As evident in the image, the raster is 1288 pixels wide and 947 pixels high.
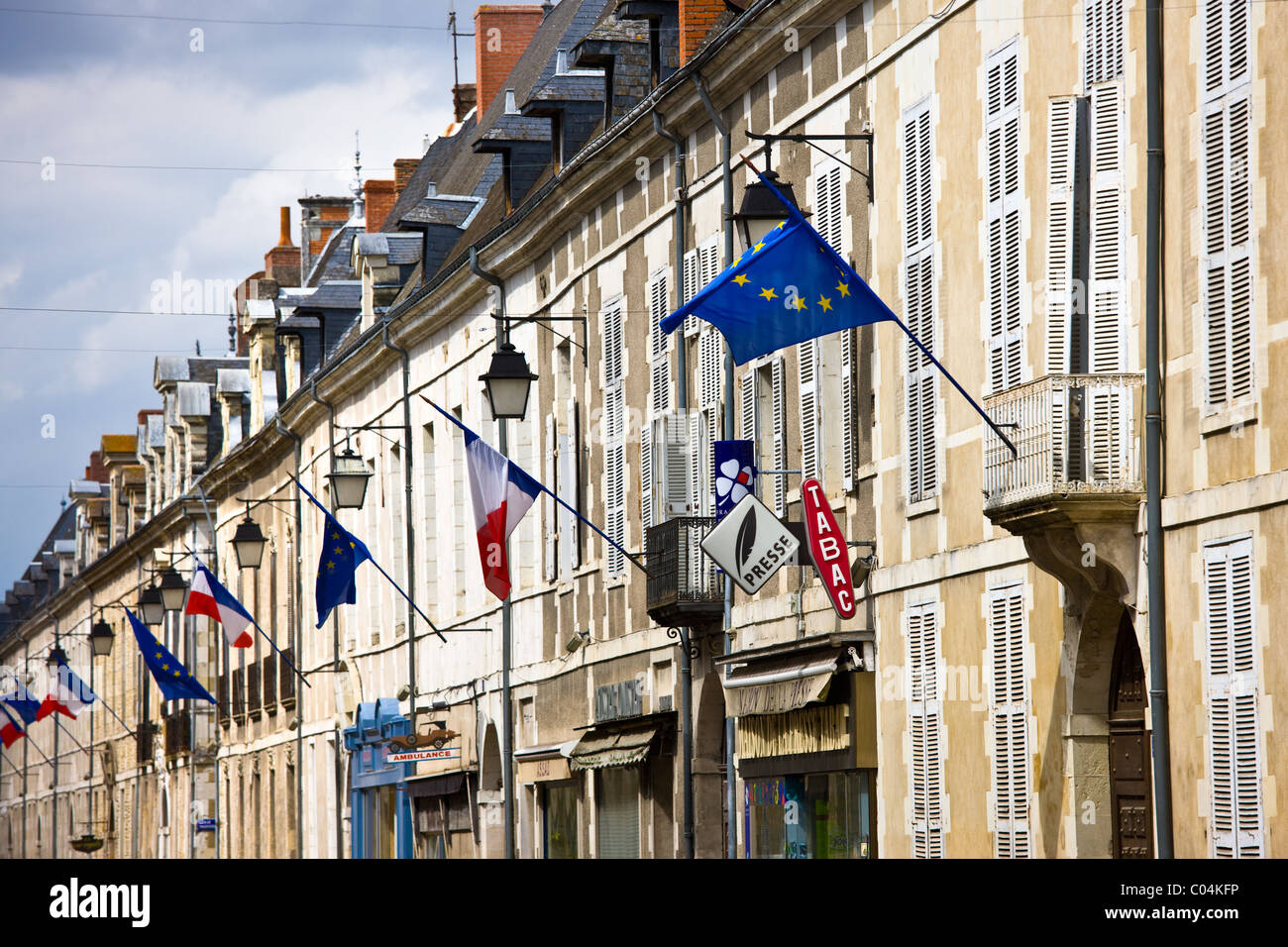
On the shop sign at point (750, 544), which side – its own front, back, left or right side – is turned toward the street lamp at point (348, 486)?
back

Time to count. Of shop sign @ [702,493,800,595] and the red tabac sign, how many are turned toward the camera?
2

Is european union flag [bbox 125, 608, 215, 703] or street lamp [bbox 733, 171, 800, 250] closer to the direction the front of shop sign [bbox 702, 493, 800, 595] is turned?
the street lamp

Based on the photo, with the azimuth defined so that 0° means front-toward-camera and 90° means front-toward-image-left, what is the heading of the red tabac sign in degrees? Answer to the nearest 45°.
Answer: approximately 0°

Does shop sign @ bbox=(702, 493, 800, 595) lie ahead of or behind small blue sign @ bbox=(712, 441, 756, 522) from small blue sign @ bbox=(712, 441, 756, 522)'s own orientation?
ahead

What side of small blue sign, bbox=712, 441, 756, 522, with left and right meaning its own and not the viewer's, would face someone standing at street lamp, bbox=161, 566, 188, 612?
back

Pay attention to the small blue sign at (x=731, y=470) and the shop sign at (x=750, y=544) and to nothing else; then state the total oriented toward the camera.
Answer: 2

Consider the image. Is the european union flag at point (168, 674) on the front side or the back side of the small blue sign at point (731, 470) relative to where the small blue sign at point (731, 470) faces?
on the back side
